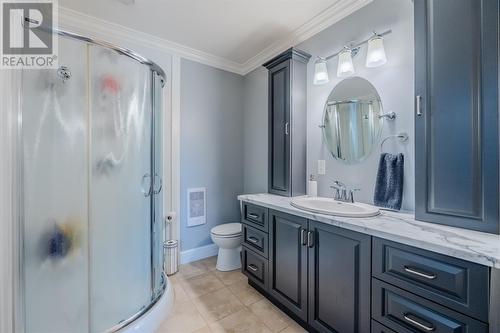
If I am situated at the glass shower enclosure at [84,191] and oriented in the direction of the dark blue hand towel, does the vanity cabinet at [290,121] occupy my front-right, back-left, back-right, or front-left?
front-left

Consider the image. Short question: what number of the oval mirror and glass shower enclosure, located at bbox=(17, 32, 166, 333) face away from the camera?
0

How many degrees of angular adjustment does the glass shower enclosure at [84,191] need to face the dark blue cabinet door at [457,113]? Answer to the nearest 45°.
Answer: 0° — it already faces it

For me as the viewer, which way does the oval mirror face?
facing the viewer and to the left of the viewer

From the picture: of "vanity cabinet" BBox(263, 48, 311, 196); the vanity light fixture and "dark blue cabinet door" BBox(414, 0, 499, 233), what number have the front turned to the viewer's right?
0

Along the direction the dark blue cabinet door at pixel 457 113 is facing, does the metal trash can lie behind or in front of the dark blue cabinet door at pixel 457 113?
in front

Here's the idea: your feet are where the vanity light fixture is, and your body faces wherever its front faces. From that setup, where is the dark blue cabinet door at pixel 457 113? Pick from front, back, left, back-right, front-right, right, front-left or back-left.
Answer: left

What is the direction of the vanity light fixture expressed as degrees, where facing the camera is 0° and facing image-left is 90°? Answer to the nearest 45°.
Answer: approximately 45°

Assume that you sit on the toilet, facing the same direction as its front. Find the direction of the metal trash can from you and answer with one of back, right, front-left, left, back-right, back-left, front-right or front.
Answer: front-right

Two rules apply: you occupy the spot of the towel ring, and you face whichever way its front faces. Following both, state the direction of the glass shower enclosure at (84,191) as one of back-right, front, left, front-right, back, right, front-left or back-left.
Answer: front

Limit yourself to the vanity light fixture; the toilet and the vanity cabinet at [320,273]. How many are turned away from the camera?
0

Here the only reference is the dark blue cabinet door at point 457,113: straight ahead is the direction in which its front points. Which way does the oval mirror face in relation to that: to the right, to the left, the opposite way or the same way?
the same way

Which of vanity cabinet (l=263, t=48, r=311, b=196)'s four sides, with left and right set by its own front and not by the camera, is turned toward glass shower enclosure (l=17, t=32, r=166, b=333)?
front

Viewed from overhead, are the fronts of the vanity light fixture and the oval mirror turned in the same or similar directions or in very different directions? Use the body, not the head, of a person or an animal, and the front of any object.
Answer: same or similar directions
